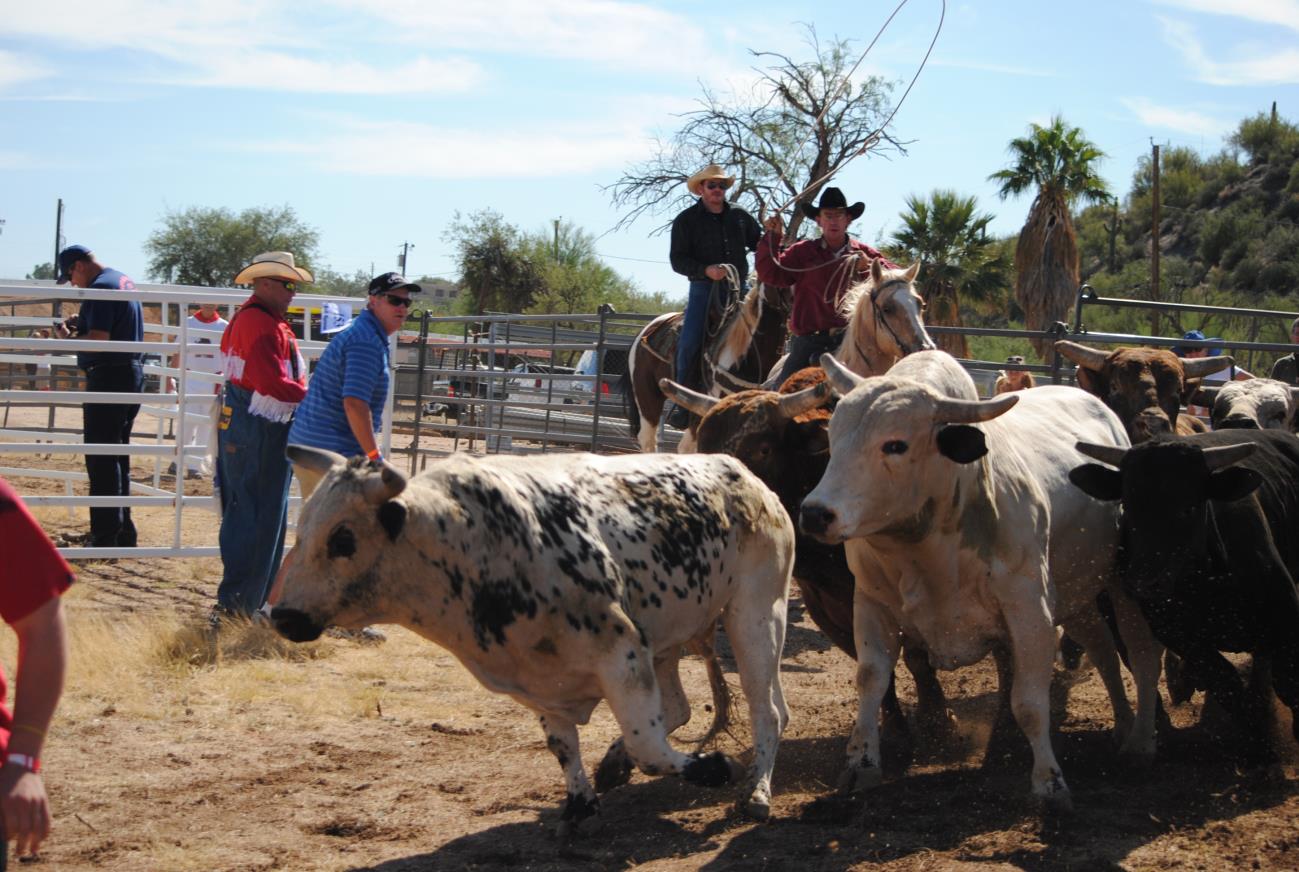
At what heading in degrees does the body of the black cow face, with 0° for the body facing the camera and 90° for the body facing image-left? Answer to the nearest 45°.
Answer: approximately 45°

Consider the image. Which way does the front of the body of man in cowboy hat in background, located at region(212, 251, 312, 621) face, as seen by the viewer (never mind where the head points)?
to the viewer's right

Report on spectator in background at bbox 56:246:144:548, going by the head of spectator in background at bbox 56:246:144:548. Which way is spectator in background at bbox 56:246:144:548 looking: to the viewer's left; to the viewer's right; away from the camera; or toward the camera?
to the viewer's left

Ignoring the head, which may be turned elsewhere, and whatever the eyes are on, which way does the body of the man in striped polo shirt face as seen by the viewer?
to the viewer's right

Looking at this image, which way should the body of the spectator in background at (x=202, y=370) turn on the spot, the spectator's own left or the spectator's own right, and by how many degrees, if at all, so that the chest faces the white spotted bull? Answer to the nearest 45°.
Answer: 0° — they already face it

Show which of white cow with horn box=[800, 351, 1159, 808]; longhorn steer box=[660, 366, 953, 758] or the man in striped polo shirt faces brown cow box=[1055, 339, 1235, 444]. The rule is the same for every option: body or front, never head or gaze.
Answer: the man in striped polo shirt

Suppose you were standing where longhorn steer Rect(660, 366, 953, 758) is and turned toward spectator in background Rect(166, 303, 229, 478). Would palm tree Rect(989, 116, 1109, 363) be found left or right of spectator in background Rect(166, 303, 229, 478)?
right

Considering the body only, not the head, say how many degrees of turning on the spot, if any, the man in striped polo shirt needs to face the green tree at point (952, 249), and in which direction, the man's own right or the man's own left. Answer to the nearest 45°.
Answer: approximately 45° to the man's own left
